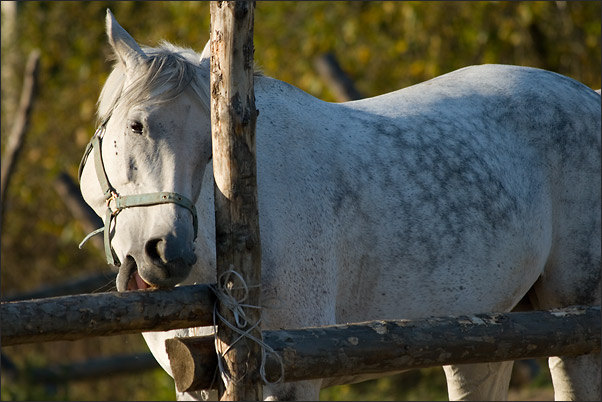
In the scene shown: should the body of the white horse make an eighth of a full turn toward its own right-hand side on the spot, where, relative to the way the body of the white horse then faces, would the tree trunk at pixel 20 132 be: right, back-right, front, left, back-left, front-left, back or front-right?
front

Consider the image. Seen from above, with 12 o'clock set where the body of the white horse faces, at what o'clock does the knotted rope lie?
The knotted rope is roughly at 10 o'clock from the white horse.

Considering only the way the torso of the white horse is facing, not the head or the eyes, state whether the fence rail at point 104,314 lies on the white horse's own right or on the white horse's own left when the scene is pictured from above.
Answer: on the white horse's own left

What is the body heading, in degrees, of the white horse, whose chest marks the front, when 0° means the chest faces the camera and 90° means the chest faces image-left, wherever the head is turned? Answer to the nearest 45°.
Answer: approximately 90°

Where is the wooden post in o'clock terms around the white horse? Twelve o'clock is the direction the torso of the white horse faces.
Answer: The wooden post is roughly at 10 o'clock from the white horse.
